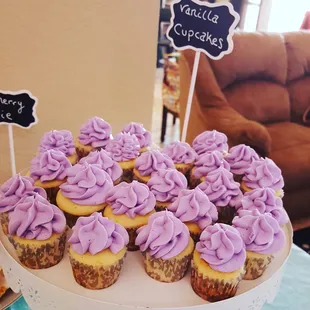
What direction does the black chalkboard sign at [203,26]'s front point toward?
toward the camera

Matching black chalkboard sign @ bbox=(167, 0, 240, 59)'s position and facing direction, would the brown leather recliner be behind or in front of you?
behind

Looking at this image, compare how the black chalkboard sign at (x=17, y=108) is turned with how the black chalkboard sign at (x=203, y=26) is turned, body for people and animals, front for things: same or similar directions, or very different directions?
same or similar directions

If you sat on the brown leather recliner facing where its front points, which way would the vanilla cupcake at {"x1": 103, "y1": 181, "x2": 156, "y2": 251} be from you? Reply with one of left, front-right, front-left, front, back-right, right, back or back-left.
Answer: front-right

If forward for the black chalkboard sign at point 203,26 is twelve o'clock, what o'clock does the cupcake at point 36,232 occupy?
The cupcake is roughly at 1 o'clock from the black chalkboard sign.

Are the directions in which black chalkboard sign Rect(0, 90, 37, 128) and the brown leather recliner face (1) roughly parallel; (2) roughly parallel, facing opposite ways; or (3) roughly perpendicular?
roughly parallel

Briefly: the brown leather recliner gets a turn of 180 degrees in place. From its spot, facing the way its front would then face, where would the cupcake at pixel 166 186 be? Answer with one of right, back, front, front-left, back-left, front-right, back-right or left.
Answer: back-left

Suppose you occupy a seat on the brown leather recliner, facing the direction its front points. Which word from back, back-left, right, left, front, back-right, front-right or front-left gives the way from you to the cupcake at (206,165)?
front-right

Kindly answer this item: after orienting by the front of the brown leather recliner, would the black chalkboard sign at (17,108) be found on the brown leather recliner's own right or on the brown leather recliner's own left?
on the brown leather recliner's own right

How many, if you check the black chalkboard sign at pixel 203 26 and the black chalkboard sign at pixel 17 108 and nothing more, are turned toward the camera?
2

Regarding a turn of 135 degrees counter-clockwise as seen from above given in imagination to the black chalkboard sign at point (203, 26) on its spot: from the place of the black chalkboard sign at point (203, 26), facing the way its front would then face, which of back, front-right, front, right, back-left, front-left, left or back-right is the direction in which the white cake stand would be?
back-right

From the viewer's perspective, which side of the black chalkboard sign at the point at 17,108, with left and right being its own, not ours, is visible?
front

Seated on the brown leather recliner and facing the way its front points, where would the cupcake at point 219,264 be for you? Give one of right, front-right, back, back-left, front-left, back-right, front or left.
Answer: front-right

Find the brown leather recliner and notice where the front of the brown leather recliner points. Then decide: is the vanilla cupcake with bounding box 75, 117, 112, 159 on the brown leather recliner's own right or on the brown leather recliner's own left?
on the brown leather recliner's own right
